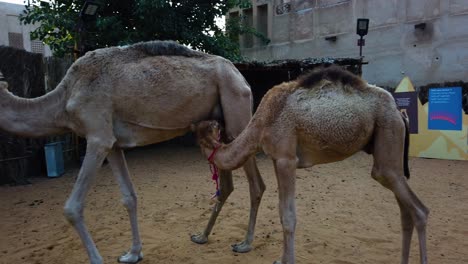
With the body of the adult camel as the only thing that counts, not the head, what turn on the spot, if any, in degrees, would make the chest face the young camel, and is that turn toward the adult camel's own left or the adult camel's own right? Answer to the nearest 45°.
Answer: approximately 135° to the adult camel's own left

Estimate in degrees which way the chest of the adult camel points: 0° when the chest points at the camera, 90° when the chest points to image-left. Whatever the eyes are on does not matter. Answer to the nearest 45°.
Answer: approximately 90°

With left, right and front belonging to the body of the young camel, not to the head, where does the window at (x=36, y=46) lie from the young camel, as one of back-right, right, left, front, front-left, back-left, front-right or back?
front-right

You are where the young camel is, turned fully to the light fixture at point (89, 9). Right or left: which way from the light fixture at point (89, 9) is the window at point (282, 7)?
right

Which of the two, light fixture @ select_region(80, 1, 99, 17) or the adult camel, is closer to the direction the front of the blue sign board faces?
the adult camel

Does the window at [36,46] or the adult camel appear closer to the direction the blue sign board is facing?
the adult camel

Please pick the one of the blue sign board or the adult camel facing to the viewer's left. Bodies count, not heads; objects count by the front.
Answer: the adult camel

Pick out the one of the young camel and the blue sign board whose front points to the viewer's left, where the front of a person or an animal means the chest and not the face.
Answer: the young camel

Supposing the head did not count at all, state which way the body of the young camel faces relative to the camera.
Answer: to the viewer's left
